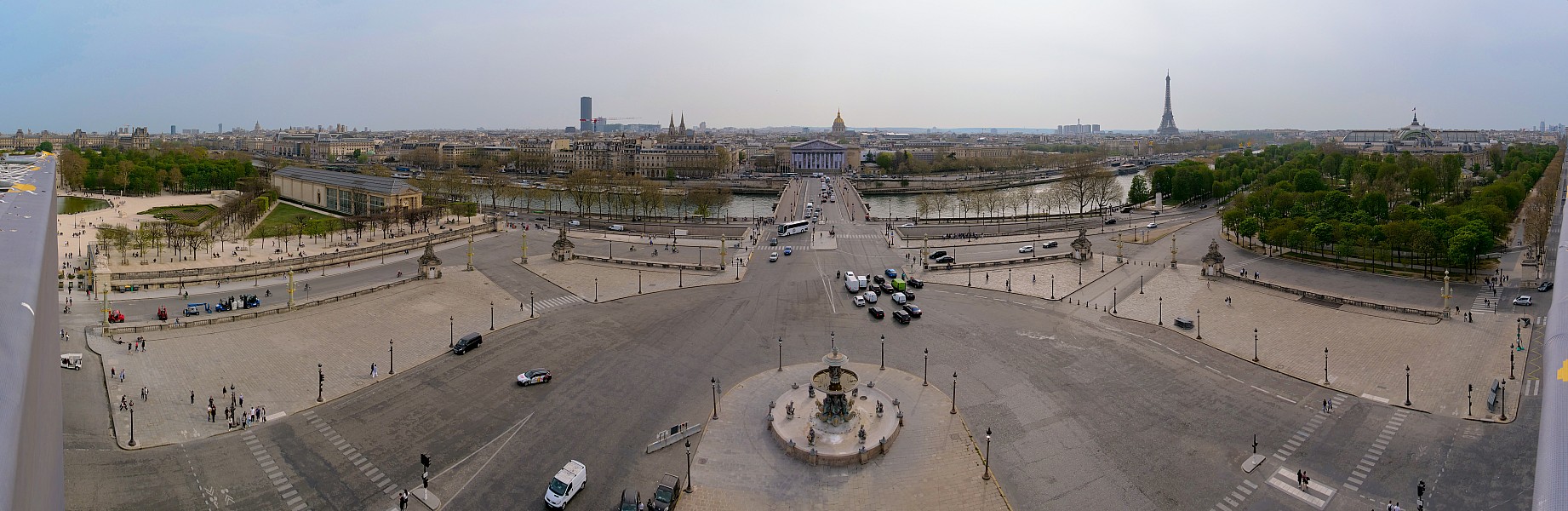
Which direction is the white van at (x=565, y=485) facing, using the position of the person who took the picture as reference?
facing the viewer and to the left of the viewer

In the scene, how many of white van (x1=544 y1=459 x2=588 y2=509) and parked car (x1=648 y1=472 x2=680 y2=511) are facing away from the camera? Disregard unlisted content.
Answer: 0

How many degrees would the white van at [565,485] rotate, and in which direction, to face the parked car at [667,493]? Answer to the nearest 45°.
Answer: approximately 135° to its left
